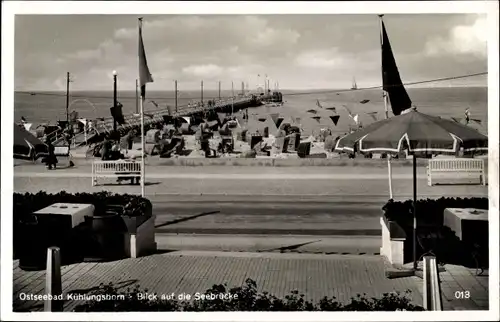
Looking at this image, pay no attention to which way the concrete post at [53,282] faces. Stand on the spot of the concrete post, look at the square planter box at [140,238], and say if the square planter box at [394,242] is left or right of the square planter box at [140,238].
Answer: right

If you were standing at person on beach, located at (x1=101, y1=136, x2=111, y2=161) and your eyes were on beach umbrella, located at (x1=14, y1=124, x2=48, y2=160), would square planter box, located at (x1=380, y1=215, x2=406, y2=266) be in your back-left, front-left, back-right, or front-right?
back-left
